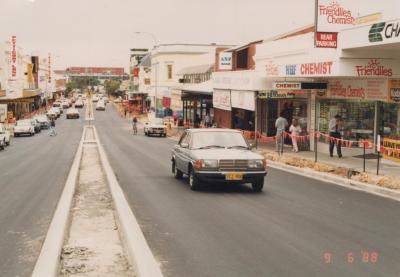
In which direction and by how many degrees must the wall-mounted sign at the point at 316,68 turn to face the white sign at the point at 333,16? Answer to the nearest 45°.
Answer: approximately 45° to its left

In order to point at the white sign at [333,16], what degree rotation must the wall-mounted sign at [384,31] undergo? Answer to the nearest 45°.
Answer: approximately 90° to its right

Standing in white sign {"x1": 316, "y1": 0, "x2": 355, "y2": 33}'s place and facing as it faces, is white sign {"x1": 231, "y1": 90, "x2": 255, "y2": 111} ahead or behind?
behind

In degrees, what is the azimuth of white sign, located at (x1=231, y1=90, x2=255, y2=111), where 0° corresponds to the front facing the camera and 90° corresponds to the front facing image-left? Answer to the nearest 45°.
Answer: approximately 0°
